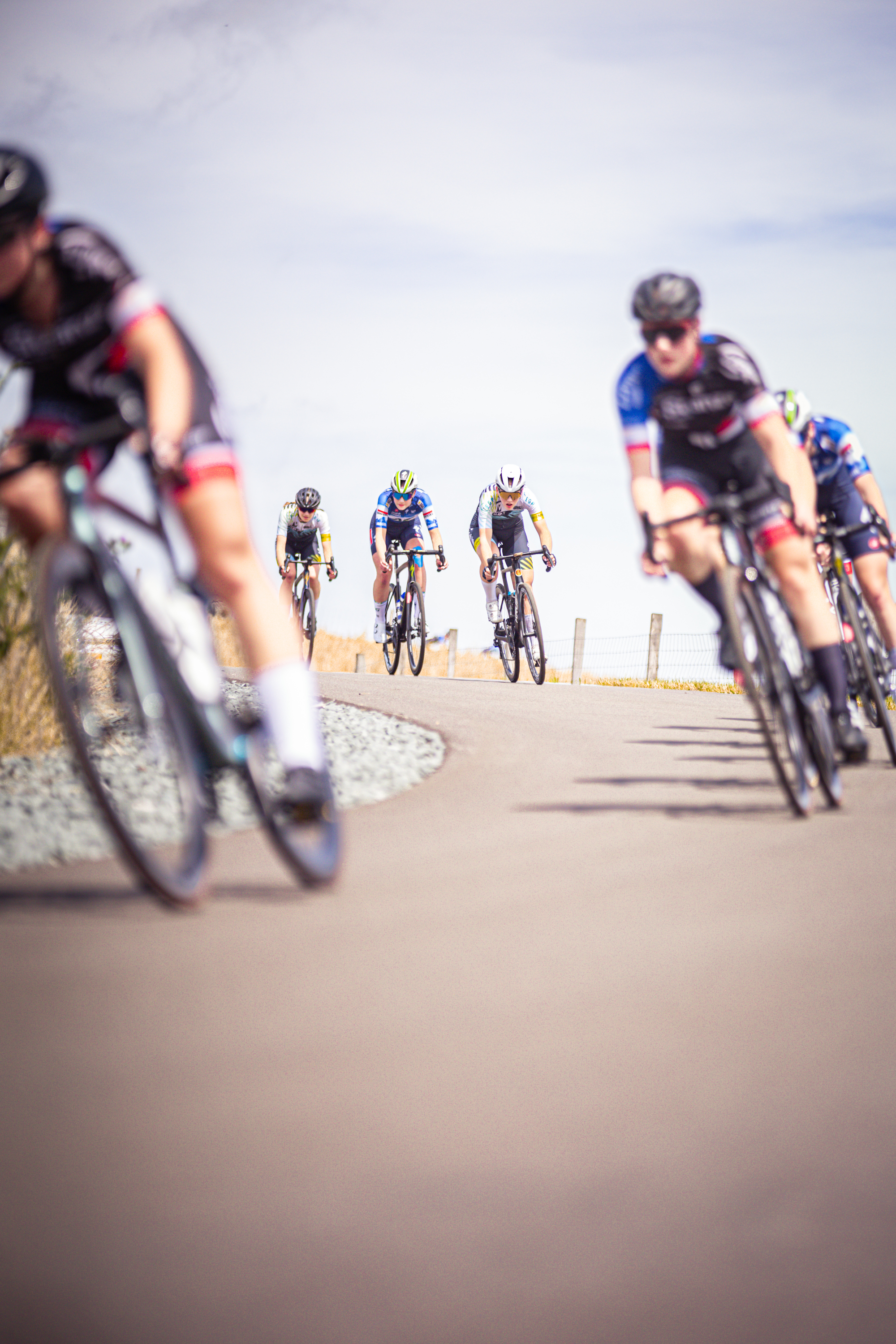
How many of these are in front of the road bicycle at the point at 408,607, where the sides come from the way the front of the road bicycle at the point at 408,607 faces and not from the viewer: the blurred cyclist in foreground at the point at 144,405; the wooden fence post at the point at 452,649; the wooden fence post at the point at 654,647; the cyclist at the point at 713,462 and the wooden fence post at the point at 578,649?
2

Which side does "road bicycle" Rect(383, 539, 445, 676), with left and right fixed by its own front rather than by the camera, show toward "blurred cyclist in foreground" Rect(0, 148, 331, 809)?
front

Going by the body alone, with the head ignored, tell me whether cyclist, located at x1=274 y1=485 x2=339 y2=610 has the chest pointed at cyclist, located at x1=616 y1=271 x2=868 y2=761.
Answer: yes

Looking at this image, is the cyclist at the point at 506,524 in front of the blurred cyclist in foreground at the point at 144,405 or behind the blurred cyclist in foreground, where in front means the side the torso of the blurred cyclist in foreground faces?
behind

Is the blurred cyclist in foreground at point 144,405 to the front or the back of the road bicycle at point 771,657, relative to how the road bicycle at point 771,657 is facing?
to the front

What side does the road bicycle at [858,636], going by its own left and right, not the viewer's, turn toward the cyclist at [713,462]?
front

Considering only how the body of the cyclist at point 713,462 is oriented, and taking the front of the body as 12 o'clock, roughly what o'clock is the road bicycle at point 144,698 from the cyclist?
The road bicycle is roughly at 1 o'clock from the cyclist.

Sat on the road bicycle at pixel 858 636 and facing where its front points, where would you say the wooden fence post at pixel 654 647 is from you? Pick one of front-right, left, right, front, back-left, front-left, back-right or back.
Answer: back

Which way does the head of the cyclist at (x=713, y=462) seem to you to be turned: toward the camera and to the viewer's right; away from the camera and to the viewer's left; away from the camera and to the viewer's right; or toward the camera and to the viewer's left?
toward the camera and to the viewer's left

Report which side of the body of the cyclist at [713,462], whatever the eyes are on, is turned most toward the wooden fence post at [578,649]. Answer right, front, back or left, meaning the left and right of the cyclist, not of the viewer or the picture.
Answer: back
